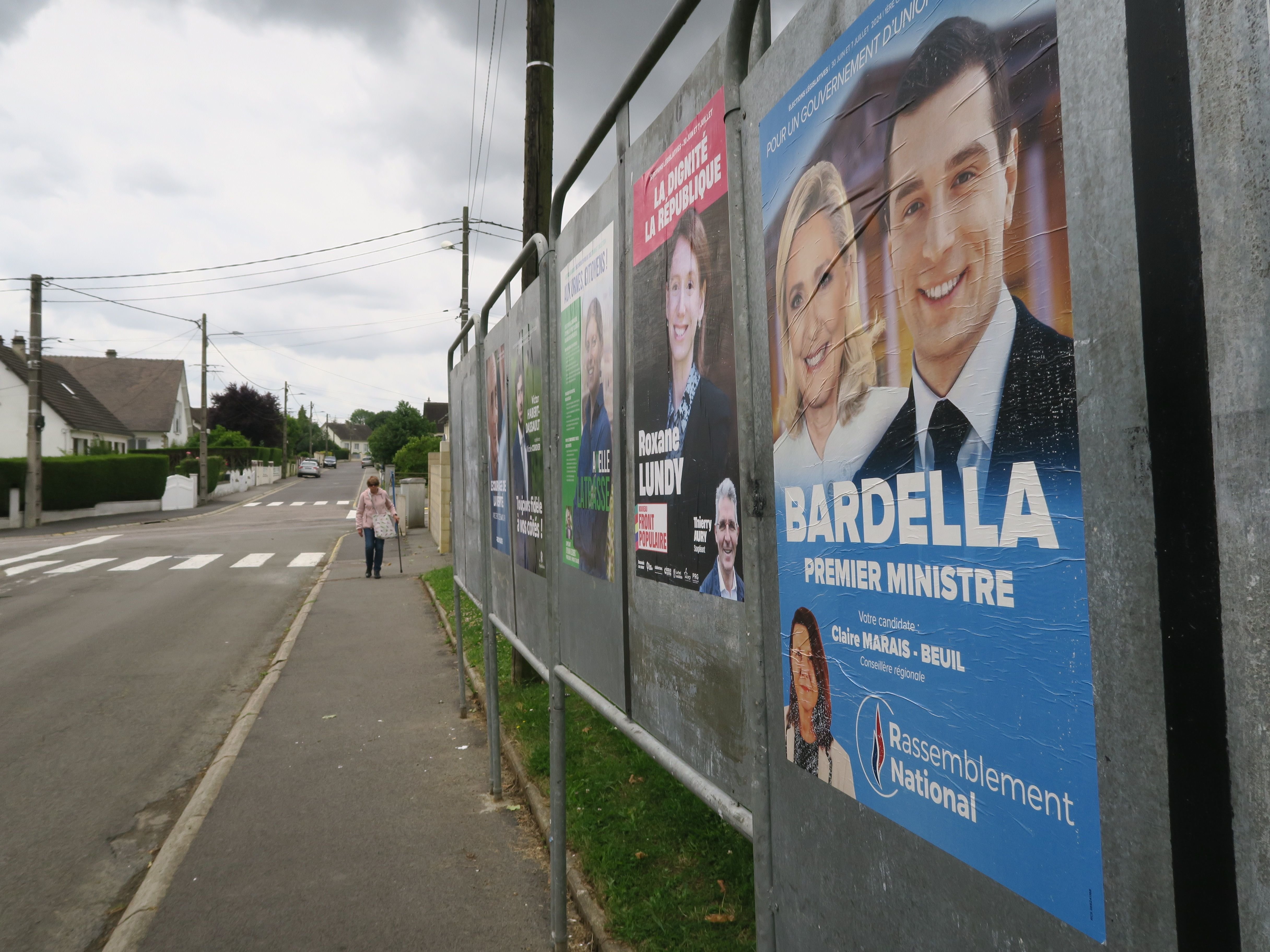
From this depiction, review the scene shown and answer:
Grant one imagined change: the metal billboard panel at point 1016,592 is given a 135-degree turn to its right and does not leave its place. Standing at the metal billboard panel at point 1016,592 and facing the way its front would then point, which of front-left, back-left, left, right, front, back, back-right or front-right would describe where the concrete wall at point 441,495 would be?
front-left

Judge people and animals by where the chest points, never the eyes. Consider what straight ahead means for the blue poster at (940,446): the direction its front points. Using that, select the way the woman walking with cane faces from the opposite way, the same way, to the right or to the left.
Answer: to the left

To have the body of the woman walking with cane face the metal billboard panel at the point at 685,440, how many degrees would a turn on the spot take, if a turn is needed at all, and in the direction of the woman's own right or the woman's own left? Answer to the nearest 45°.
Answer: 0° — they already face it

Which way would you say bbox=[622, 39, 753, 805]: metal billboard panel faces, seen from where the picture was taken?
facing the viewer and to the left of the viewer

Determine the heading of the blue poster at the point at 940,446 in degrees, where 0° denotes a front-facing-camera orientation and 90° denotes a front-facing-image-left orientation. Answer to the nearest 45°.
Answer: approximately 45°

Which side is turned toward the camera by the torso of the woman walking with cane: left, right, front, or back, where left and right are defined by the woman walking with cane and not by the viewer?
front

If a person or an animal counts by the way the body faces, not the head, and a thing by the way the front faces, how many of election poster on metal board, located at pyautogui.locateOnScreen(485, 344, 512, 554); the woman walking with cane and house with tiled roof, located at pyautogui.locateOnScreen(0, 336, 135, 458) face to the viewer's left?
1

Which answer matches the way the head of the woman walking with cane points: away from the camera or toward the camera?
toward the camera

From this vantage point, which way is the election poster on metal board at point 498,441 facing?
to the viewer's left

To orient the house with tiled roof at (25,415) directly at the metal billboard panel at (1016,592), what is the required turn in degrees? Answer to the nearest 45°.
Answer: approximately 45° to its right

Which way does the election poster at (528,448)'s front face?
to the viewer's left

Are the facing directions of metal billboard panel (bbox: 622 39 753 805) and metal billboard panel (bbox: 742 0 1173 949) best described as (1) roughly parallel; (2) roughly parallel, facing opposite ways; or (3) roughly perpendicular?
roughly parallel
